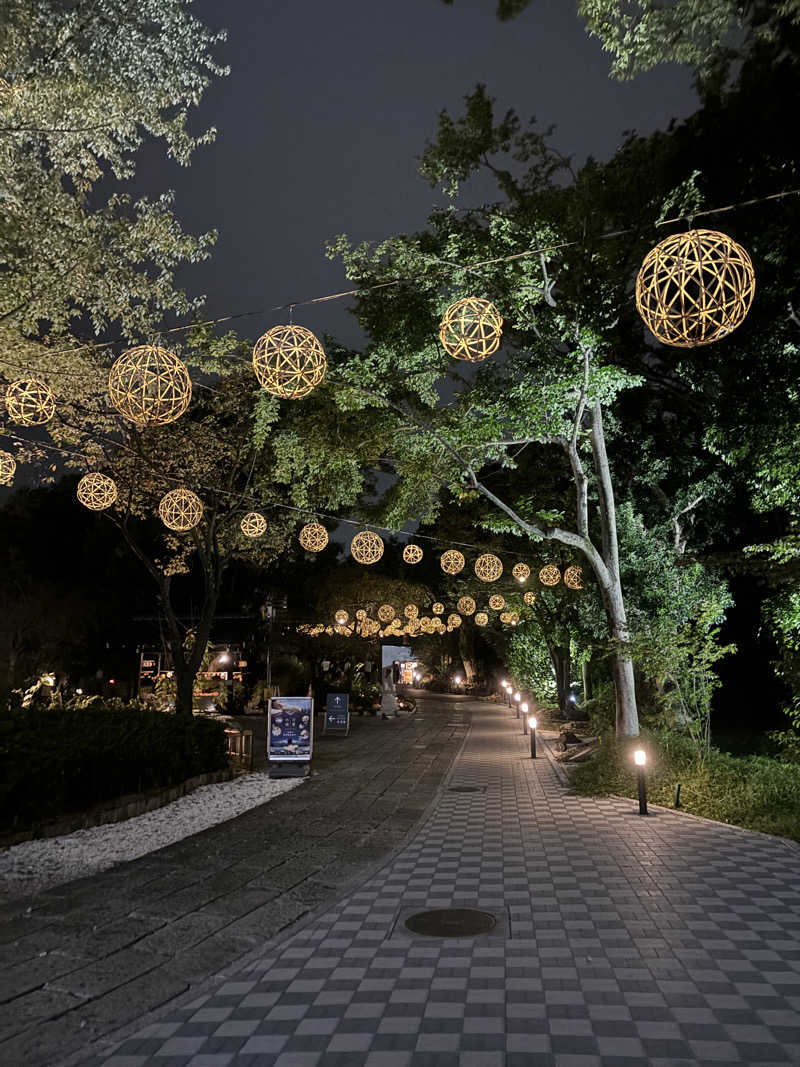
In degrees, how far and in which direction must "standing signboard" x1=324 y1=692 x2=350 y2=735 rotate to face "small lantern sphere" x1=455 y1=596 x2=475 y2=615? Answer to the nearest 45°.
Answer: approximately 135° to its left

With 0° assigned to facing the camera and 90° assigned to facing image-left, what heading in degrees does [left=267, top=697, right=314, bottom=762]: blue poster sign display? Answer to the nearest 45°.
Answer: approximately 0°

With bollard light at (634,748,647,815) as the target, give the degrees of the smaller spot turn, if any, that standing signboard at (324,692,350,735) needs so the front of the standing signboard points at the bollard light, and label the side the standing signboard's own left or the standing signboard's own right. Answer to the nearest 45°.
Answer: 0° — it already faces it

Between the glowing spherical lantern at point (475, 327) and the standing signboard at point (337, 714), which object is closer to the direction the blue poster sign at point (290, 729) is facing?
the glowing spherical lantern

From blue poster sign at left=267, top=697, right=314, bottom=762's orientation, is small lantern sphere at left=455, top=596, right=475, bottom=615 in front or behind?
behind

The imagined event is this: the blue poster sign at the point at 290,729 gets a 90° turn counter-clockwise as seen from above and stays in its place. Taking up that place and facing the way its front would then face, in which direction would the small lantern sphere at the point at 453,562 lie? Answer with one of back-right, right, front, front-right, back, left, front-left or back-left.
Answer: front-left

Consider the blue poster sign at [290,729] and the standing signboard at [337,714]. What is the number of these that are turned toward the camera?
2

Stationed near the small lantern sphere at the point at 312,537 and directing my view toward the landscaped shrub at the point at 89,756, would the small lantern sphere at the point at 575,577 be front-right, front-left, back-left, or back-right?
back-left

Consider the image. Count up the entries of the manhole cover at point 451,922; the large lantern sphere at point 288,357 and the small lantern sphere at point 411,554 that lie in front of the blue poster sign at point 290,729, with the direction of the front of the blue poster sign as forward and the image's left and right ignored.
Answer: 2

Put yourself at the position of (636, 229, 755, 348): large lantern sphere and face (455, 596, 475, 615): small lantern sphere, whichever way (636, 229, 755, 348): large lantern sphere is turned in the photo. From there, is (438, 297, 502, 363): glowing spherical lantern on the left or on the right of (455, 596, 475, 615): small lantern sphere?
left
